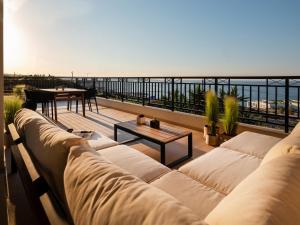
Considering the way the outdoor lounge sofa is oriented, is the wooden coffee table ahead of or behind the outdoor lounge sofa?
ahead

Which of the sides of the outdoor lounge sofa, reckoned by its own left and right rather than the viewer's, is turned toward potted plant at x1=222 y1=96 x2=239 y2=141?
front

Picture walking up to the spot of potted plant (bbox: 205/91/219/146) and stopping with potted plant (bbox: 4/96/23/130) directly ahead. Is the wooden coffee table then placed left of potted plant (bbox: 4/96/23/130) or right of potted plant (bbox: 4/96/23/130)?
left

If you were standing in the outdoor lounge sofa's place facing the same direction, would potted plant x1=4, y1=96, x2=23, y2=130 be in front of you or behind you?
in front

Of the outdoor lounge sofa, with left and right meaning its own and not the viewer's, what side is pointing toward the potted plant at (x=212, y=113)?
front

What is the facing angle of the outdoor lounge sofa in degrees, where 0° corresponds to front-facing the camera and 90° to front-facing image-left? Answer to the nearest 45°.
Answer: approximately 180°

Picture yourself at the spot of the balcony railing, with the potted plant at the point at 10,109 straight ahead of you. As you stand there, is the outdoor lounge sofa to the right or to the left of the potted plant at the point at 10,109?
left
